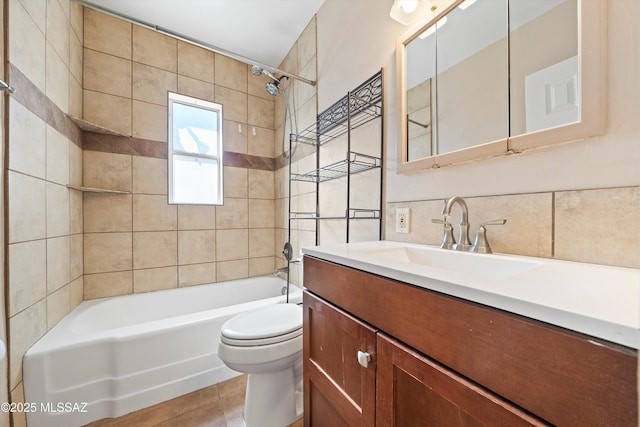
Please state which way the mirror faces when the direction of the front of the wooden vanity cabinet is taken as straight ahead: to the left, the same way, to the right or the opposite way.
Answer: the same way

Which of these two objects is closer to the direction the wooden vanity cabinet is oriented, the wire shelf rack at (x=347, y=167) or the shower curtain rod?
the shower curtain rod

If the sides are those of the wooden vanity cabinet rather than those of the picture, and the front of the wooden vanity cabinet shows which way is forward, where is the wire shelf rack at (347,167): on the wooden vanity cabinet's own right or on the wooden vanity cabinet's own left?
on the wooden vanity cabinet's own right

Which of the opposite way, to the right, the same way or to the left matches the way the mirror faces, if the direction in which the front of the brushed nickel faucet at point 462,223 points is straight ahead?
the same way

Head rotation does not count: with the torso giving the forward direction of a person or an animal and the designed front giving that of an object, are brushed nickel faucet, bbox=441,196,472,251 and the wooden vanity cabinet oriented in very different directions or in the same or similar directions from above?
same or similar directions

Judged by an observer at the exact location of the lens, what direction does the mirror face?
facing the viewer and to the left of the viewer

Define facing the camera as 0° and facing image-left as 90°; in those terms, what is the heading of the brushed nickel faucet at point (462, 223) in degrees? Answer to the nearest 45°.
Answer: approximately 45°

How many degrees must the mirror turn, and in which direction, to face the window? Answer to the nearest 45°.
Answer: approximately 45° to its right

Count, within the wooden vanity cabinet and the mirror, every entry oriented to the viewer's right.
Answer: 0

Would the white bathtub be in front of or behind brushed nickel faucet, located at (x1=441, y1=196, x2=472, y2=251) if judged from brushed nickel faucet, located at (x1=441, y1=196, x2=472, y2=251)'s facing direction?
in front

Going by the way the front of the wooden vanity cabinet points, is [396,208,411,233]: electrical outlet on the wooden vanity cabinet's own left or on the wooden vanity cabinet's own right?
on the wooden vanity cabinet's own right
